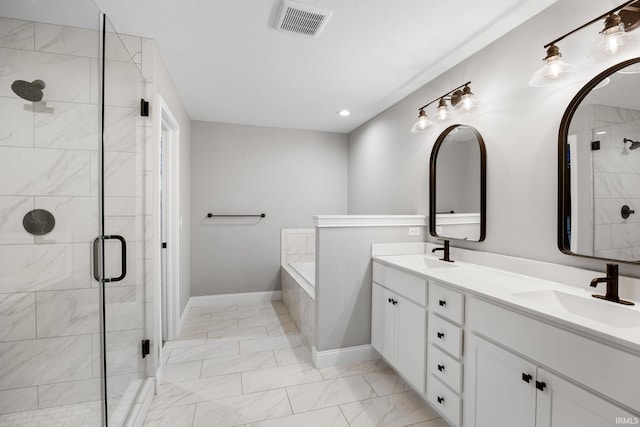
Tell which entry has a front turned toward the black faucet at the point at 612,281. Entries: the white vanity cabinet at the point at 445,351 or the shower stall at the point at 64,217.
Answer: the shower stall

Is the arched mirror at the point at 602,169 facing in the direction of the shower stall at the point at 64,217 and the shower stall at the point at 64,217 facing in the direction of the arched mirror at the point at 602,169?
yes

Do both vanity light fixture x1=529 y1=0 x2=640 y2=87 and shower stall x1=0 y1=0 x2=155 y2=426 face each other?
yes

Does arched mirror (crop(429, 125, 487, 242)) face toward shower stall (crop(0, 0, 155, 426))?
yes

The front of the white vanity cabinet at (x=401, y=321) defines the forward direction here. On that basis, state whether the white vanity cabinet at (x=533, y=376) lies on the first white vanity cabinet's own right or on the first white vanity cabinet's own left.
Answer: on the first white vanity cabinet's own left

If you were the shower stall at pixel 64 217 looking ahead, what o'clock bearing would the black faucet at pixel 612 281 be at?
The black faucet is roughly at 12 o'clock from the shower stall.

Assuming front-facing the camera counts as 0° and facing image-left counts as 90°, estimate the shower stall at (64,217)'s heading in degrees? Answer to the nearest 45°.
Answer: approximately 315°
